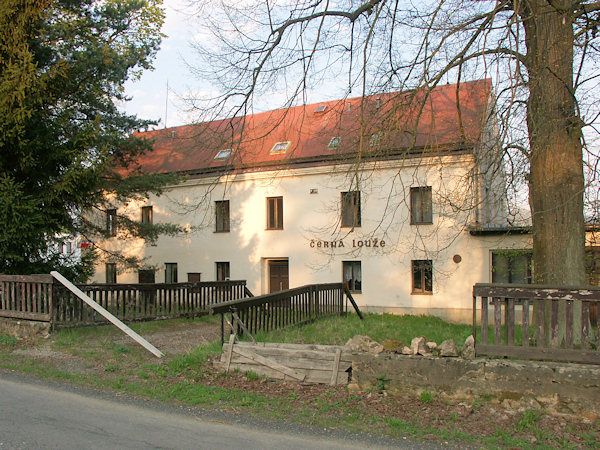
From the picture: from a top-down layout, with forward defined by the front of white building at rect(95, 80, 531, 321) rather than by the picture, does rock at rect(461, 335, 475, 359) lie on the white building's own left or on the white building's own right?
on the white building's own left

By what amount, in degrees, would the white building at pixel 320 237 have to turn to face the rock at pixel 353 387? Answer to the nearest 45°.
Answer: approximately 45° to its left

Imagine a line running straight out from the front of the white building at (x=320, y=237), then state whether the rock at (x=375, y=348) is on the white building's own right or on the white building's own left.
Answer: on the white building's own left

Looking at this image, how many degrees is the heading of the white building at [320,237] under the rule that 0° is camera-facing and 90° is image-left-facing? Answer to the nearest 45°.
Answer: approximately 45°

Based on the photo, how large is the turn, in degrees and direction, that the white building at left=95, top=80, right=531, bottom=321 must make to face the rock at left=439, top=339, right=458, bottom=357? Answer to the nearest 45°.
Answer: approximately 45° to its left

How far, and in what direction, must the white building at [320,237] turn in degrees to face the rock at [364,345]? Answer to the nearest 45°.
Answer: approximately 45° to its left
